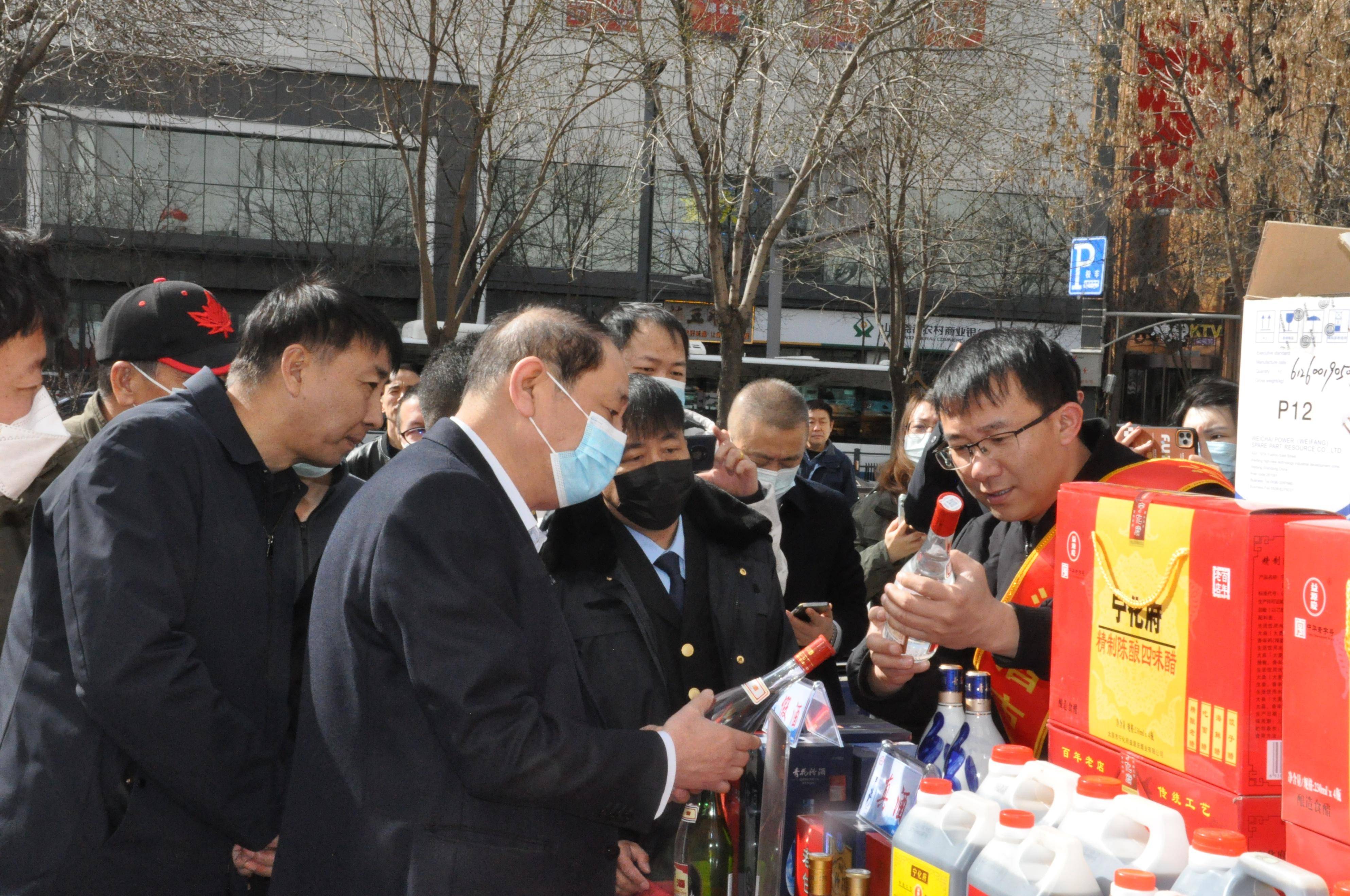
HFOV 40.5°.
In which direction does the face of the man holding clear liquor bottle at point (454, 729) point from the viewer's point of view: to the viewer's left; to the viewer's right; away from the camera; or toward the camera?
to the viewer's right

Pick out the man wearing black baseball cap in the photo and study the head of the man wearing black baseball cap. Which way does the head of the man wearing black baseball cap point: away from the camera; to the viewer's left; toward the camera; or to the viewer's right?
to the viewer's right

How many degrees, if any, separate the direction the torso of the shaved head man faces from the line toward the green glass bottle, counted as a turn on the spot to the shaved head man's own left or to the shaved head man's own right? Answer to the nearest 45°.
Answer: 0° — they already face it

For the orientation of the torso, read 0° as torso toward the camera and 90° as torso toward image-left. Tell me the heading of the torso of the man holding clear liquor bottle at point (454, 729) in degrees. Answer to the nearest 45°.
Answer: approximately 270°

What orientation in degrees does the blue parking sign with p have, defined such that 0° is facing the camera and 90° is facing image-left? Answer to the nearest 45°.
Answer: approximately 0°

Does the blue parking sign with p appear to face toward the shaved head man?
yes
